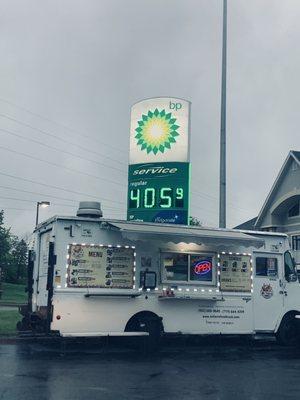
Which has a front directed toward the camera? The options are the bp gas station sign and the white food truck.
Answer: the bp gas station sign

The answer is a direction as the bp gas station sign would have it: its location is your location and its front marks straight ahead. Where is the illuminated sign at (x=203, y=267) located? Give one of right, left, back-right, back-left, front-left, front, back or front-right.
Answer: front

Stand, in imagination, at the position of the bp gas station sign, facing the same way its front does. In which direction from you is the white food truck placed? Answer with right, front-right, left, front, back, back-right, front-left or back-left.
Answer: front

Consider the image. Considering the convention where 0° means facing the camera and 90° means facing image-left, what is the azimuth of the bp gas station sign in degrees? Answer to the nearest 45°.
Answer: approximately 0°

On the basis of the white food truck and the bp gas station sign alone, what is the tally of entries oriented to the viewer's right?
1

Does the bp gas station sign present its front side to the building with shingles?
no

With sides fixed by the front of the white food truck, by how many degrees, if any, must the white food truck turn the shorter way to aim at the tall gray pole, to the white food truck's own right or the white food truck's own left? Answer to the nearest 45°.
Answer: approximately 45° to the white food truck's own left

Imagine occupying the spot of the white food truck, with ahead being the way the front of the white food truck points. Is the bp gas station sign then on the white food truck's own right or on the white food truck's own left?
on the white food truck's own left

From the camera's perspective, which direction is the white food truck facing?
to the viewer's right

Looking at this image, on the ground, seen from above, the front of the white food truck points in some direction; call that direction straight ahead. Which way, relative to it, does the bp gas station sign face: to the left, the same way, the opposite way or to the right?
to the right

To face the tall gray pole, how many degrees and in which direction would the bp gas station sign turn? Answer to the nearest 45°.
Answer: approximately 45° to its left

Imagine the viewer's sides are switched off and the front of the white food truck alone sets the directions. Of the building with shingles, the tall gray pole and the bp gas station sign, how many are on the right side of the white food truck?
0
